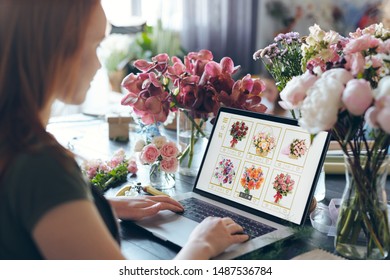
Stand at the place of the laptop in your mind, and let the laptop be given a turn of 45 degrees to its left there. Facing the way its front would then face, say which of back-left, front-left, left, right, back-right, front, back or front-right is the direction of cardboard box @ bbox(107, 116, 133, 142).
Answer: back-right

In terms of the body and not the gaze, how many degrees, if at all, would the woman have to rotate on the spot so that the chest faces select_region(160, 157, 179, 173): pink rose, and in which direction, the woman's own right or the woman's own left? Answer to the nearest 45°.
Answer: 0° — they already face it

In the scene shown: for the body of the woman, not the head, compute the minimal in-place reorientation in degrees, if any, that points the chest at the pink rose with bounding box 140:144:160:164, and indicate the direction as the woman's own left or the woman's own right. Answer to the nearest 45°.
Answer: approximately 45° to the woman's own left

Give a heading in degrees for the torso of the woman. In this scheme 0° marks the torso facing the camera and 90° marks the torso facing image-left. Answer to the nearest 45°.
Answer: approximately 225°

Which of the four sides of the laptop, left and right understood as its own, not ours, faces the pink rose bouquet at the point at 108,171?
right

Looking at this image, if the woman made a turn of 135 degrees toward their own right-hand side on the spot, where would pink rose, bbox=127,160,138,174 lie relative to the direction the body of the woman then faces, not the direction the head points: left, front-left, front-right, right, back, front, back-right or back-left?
back

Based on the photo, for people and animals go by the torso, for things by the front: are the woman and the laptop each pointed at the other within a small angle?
yes

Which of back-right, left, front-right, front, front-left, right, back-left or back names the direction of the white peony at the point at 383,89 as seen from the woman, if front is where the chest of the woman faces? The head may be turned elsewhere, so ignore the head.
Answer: front-right

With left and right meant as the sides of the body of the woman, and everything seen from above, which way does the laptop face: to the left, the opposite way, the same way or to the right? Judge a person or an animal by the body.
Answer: the opposite way
